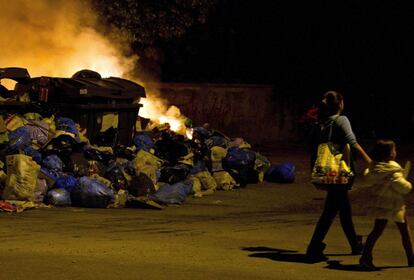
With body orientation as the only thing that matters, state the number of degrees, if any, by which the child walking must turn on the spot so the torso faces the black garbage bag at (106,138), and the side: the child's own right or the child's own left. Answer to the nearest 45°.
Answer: approximately 90° to the child's own left

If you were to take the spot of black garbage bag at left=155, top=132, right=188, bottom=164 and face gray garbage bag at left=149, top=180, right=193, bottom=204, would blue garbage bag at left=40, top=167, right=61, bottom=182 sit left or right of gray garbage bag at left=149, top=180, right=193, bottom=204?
right

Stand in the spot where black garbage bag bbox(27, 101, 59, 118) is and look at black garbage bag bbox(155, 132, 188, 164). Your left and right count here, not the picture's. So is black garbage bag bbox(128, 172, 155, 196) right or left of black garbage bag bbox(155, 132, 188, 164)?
right

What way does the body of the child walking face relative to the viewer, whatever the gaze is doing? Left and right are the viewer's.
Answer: facing away from the viewer and to the right of the viewer

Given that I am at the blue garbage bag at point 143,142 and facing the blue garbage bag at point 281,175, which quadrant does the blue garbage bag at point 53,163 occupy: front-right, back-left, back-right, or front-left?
back-right

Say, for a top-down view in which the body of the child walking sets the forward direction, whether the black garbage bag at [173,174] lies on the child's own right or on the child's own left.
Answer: on the child's own left

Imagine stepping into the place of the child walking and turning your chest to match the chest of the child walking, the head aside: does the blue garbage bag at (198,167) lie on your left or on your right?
on your left

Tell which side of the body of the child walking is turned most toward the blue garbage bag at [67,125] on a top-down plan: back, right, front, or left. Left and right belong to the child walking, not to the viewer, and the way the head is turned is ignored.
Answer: left

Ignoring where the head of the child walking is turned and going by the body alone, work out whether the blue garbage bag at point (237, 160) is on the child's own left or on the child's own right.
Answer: on the child's own left
